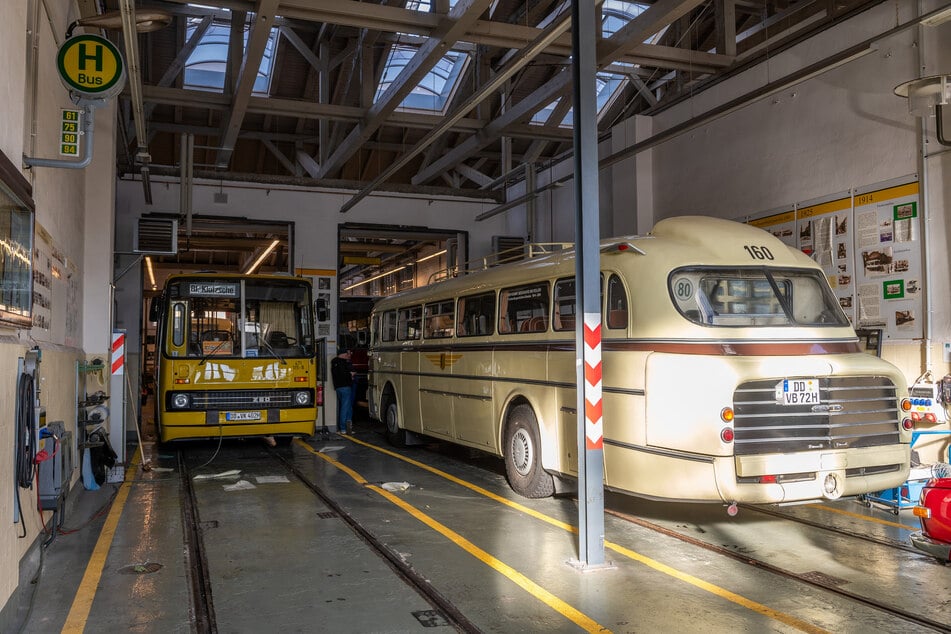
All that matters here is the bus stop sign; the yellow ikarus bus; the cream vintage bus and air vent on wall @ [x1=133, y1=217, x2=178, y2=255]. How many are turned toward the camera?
3

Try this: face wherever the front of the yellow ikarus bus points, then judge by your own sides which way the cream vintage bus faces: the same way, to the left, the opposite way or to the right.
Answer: the opposite way

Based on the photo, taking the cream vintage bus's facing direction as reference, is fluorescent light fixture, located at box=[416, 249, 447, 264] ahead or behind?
ahead

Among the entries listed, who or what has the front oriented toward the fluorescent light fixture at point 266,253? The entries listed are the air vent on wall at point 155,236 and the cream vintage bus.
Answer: the cream vintage bus

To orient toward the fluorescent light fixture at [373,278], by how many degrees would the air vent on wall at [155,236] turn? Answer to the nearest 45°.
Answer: approximately 135° to its left

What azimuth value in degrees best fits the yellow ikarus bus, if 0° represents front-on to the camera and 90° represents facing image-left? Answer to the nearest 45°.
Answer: approximately 0°

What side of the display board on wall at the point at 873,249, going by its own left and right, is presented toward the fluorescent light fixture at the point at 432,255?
right

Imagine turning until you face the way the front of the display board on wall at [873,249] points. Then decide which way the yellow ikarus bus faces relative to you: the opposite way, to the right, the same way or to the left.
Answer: to the left

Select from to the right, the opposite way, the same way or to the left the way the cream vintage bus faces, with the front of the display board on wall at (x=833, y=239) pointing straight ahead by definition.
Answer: to the right

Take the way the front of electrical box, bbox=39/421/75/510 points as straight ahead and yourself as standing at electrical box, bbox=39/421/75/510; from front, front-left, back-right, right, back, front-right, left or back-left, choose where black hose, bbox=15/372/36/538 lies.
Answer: front-right

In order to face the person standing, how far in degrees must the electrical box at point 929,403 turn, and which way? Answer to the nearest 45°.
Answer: approximately 45° to its right

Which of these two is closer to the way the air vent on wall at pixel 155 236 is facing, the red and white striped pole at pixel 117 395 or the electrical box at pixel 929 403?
the red and white striped pole

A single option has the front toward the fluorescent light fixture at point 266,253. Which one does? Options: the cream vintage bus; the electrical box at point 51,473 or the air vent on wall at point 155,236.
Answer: the cream vintage bus
